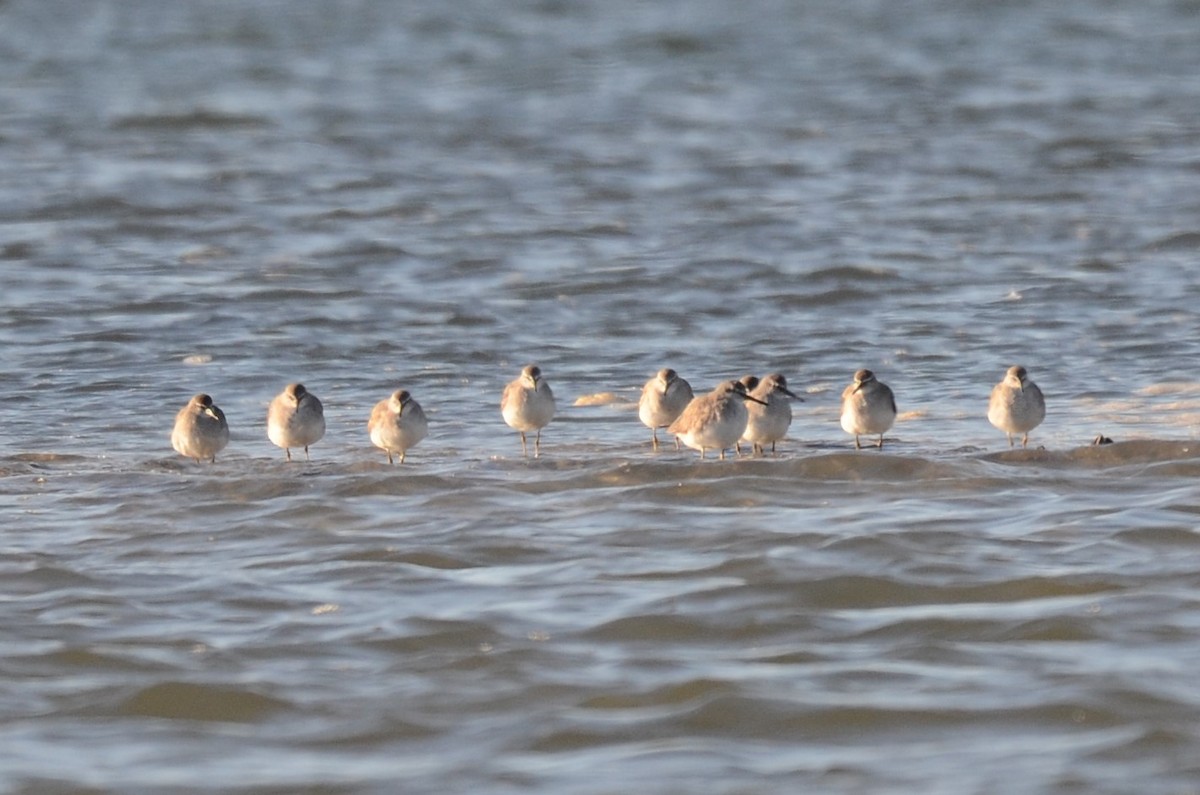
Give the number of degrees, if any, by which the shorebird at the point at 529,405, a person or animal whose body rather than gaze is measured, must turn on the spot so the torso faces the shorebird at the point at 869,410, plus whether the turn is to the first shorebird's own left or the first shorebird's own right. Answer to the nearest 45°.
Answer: approximately 90° to the first shorebird's own left

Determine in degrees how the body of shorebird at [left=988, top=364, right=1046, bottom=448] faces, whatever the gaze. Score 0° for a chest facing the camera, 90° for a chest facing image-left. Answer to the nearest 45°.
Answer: approximately 0°

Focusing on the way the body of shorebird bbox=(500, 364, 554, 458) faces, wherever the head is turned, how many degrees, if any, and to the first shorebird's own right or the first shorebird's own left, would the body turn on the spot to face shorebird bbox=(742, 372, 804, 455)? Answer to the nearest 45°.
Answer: approximately 90° to the first shorebird's own left

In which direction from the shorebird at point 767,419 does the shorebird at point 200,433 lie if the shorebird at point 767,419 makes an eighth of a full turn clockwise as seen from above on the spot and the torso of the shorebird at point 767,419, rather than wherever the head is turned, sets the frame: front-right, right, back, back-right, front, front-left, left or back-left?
right

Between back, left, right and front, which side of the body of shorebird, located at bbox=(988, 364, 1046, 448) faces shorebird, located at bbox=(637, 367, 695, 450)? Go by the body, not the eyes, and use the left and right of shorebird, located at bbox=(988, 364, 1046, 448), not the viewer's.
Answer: right

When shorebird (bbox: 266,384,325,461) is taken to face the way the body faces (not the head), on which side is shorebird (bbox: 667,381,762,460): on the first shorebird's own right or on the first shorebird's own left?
on the first shorebird's own left

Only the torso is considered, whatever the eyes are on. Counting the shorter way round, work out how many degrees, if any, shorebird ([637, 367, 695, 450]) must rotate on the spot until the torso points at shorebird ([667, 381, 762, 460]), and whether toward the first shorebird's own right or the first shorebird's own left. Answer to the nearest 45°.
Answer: approximately 45° to the first shorebird's own left
